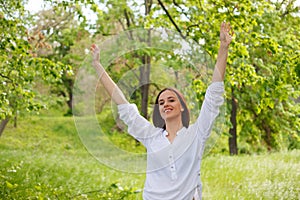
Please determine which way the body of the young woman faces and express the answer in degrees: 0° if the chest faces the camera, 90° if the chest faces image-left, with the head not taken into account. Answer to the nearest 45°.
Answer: approximately 0°

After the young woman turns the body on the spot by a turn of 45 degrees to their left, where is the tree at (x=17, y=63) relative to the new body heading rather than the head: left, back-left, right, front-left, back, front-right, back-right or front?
back
